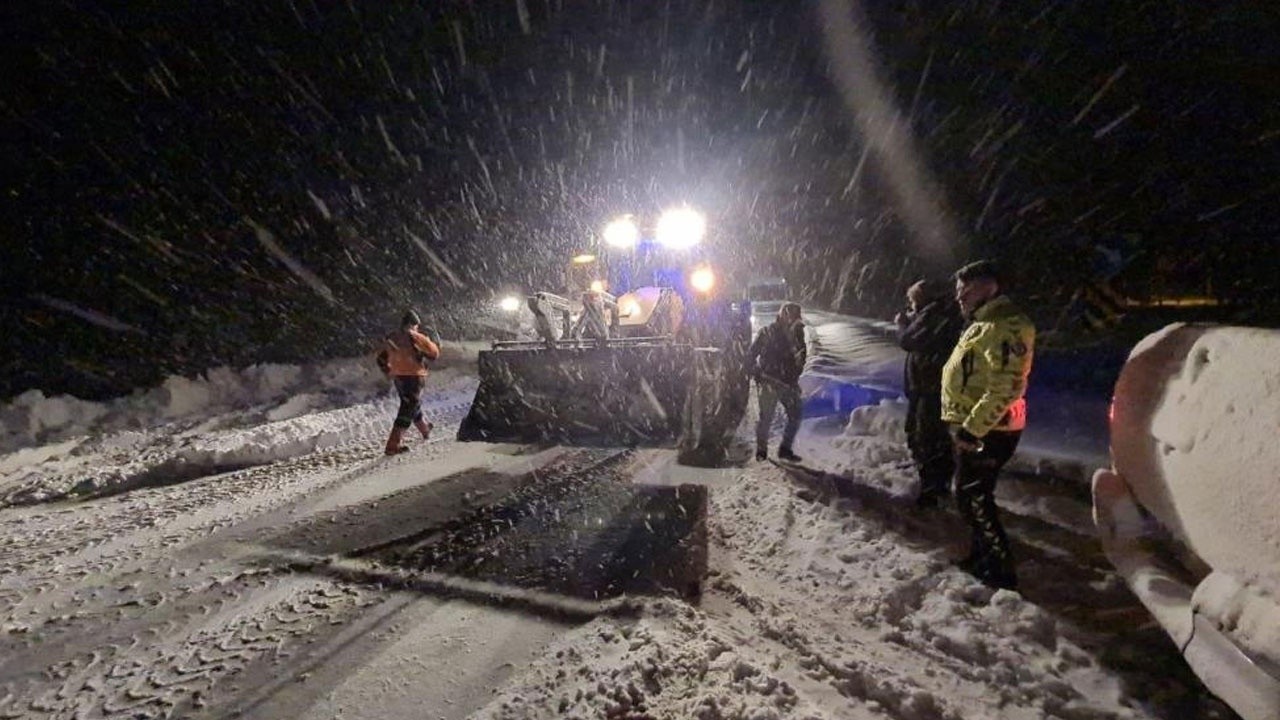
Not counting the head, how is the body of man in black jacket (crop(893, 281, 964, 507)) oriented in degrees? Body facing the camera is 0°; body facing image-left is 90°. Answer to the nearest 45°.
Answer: approximately 90°

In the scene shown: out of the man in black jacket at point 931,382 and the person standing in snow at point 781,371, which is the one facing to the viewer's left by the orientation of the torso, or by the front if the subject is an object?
the man in black jacket

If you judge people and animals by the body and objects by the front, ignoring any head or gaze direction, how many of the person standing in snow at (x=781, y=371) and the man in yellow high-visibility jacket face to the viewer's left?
1

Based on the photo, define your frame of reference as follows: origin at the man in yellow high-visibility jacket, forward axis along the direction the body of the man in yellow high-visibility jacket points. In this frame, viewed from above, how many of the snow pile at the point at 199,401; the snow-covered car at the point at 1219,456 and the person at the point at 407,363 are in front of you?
2

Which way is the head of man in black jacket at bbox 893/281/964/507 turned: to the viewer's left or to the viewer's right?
to the viewer's left

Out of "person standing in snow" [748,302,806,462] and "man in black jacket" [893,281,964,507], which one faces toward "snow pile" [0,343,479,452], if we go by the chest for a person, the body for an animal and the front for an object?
the man in black jacket

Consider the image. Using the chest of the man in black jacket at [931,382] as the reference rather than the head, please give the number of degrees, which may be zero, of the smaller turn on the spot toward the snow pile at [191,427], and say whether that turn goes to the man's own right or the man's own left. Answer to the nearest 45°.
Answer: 0° — they already face it

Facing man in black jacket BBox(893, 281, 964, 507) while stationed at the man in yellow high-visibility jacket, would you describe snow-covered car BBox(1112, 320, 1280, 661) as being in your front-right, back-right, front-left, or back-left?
back-right

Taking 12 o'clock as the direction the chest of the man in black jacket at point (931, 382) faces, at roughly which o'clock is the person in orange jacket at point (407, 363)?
The person in orange jacket is roughly at 12 o'clock from the man in black jacket.

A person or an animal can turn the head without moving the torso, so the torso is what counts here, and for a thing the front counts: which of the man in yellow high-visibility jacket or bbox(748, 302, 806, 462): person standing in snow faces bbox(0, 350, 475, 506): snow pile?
the man in yellow high-visibility jacket

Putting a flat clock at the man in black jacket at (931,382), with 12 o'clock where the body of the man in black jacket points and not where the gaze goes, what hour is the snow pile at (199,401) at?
The snow pile is roughly at 12 o'clock from the man in black jacket.

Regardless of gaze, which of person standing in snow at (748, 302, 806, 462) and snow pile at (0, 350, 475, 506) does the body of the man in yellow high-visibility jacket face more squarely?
the snow pile

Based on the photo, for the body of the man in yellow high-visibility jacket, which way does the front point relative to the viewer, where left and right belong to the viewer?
facing to the left of the viewer
